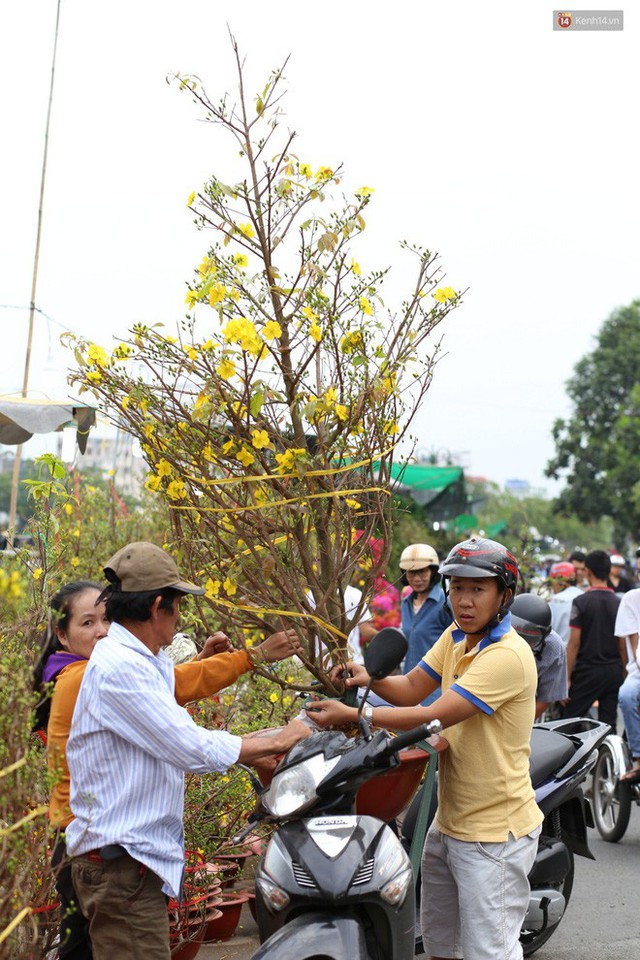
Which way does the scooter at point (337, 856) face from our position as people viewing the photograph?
facing the viewer

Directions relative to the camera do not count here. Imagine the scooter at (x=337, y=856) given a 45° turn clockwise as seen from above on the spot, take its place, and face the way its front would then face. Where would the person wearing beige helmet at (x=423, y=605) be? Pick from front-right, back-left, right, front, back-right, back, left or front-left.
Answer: back-right

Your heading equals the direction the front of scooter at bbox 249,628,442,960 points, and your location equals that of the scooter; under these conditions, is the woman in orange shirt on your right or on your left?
on your right

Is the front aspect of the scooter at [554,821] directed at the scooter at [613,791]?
no

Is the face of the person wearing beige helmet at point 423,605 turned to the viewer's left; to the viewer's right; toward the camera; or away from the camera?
toward the camera

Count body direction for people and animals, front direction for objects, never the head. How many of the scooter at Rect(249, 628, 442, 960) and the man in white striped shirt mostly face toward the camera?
1

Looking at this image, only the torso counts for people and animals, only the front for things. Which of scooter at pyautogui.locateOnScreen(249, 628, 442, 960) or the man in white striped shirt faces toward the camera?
the scooter

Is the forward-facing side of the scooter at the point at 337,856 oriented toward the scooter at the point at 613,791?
no

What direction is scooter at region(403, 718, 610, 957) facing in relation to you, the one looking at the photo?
facing the viewer and to the left of the viewer

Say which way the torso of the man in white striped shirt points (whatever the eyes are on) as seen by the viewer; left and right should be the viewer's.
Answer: facing away from the viewer and to the right of the viewer

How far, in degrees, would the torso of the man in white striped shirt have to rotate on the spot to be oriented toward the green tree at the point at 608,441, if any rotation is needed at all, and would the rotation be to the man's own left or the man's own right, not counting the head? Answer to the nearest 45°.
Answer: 0° — they already face it

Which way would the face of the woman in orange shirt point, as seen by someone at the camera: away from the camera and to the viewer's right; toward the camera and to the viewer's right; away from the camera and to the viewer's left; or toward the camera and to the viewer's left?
toward the camera and to the viewer's right

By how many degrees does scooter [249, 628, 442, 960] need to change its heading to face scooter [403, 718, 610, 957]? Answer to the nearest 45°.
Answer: approximately 135° to its left

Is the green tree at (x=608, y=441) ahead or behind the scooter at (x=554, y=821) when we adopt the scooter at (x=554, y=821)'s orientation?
behind
